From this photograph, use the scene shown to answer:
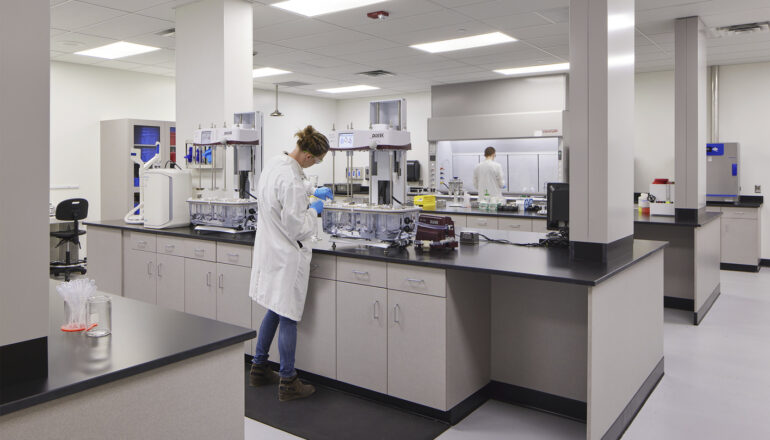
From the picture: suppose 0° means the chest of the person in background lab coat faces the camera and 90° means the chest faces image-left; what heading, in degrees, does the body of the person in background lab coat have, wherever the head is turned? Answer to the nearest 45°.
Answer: approximately 180°

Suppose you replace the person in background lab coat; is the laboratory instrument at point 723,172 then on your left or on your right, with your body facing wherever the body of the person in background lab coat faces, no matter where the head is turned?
on your right

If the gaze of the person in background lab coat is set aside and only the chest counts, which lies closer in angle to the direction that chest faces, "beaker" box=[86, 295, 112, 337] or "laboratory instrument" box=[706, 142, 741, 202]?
the laboratory instrument

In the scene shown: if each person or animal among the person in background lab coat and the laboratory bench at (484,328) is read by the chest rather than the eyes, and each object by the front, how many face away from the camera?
1

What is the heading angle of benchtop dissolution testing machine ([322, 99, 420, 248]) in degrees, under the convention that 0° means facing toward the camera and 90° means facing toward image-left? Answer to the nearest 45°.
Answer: approximately 45°

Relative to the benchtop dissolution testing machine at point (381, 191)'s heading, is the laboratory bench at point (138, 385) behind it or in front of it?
in front

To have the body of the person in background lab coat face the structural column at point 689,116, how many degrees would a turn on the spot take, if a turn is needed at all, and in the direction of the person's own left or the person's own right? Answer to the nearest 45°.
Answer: approximately 135° to the person's own right

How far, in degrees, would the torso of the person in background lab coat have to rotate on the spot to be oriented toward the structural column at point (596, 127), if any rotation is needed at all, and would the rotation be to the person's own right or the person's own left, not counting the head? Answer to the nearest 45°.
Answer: approximately 180°

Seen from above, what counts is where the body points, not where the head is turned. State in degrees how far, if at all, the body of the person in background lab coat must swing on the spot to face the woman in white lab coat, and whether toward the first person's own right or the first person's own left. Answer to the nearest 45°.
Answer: approximately 180°

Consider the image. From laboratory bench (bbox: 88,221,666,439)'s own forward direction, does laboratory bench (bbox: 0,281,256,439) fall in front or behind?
in front

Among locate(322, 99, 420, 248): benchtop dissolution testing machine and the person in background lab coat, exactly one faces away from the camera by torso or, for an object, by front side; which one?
the person in background lab coat

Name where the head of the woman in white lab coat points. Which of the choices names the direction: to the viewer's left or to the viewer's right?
to the viewer's right
